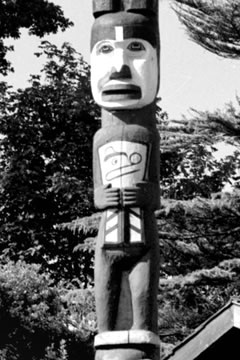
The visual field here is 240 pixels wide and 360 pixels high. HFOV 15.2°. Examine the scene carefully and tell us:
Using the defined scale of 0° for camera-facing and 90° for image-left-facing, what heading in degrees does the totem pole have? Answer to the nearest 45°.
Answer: approximately 0°

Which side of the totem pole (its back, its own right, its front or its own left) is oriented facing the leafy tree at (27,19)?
back
